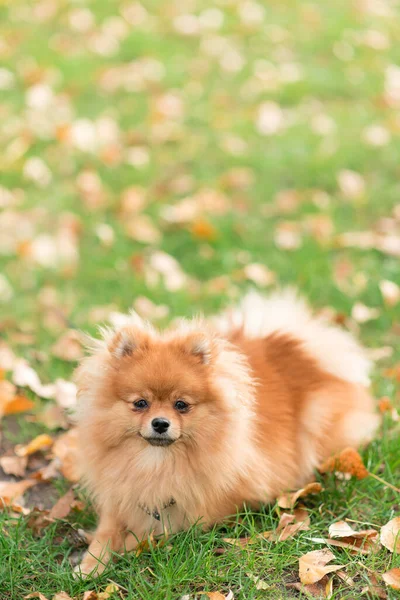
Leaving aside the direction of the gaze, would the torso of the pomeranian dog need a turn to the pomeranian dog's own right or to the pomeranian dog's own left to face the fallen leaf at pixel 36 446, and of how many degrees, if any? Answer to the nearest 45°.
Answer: approximately 90° to the pomeranian dog's own right

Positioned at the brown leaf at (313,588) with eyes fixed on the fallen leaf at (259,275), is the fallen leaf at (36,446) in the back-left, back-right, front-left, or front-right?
front-left

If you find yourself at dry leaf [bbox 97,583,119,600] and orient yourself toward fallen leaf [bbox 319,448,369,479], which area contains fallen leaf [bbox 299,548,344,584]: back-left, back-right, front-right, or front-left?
front-right

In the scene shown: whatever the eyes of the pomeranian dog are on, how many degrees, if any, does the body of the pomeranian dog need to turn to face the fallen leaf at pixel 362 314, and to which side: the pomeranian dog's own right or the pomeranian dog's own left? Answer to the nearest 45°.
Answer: approximately 135° to the pomeranian dog's own right

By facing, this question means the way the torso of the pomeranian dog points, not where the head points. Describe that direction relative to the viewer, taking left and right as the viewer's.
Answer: facing the viewer and to the left of the viewer
